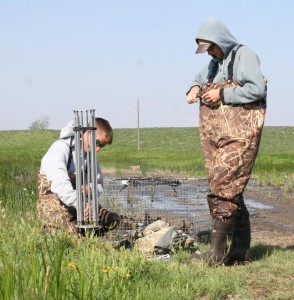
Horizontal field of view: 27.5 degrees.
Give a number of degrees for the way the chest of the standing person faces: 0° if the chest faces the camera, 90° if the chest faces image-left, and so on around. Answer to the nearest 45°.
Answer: approximately 45°

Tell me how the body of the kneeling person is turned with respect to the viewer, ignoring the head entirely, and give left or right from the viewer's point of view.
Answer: facing to the right of the viewer

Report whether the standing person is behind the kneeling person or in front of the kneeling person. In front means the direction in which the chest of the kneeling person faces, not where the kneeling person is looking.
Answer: in front

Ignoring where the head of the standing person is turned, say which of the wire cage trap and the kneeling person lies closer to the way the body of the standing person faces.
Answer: the kneeling person

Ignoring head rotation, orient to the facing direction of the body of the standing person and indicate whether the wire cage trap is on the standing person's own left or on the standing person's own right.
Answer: on the standing person's own right

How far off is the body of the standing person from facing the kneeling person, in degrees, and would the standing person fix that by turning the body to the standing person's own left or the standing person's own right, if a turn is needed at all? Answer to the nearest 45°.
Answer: approximately 45° to the standing person's own right

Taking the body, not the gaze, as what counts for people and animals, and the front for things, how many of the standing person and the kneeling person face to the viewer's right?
1

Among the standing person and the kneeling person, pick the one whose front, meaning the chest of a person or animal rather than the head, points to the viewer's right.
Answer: the kneeling person
